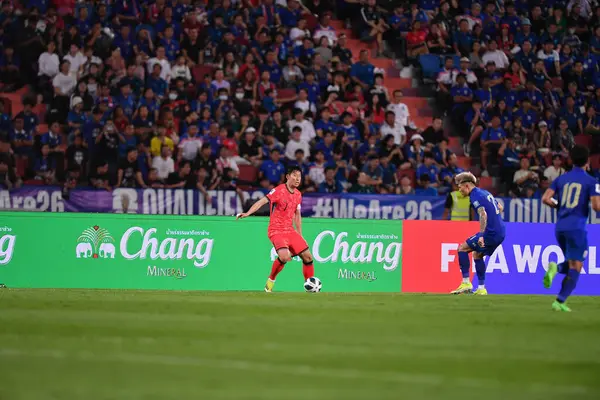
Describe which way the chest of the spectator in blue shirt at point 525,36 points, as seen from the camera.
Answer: toward the camera

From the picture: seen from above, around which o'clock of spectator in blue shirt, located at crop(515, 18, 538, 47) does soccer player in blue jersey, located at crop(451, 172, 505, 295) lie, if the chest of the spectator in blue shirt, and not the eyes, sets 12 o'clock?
The soccer player in blue jersey is roughly at 12 o'clock from the spectator in blue shirt.

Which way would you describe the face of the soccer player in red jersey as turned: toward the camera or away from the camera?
toward the camera

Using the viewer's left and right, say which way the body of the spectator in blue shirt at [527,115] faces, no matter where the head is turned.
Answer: facing the viewer

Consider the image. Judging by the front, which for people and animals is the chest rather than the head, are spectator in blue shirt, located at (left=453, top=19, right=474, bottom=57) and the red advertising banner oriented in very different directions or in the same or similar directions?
same or similar directions

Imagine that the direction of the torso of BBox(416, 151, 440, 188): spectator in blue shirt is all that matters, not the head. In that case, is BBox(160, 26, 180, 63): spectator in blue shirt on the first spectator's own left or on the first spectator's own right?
on the first spectator's own right

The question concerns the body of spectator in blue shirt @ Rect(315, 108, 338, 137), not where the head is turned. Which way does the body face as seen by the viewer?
toward the camera

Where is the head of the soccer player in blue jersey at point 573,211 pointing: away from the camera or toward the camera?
away from the camera

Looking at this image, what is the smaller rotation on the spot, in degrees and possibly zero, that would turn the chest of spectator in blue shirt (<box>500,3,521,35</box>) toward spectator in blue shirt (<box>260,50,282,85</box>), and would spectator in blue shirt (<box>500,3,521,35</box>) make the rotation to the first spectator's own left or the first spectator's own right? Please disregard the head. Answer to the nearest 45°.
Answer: approximately 45° to the first spectator's own right

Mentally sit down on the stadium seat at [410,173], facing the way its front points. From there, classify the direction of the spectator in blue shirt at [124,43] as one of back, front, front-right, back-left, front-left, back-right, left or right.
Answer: right

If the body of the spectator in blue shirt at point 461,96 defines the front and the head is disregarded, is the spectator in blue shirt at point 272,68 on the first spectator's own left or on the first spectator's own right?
on the first spectator's own right

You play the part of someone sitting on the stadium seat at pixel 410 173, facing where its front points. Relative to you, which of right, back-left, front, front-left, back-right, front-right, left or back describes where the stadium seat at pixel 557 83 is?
back-left

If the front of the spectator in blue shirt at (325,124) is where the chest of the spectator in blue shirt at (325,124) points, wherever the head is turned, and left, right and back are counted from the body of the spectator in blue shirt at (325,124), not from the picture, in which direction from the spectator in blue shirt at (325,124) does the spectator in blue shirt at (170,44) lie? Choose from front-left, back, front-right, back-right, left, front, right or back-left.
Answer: right
